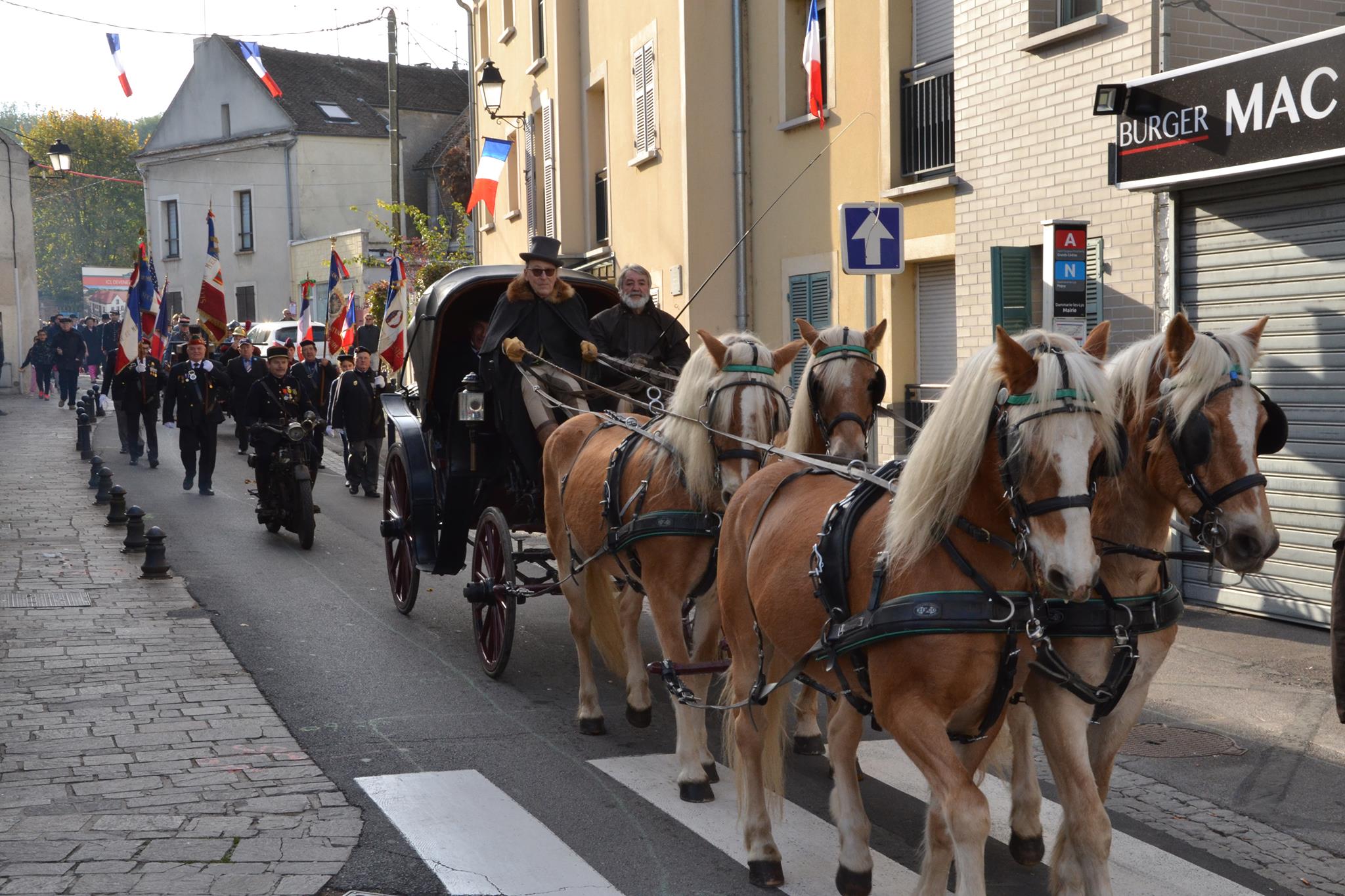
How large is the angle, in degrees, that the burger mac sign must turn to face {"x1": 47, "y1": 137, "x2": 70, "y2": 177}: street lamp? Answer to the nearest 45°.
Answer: approximately 90° to its right

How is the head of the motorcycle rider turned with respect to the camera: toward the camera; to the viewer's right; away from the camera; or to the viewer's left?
toward the camera

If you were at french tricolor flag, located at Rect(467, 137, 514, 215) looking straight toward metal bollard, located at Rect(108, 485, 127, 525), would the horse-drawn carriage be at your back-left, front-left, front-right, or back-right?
front-left

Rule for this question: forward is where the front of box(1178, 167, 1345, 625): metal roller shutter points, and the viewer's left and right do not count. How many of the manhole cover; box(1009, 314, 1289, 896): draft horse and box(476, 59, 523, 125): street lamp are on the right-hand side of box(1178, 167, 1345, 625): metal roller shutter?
1

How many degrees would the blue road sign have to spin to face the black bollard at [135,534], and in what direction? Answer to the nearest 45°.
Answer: approximately 90° to its right

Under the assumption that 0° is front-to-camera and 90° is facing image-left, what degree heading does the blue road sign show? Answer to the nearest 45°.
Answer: approximately 0°

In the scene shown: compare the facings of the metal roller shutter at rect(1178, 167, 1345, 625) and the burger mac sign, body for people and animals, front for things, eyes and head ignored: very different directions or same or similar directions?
same or similar directions

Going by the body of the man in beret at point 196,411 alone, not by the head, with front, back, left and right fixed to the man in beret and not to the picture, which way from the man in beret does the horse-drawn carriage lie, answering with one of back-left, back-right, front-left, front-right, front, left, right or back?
front

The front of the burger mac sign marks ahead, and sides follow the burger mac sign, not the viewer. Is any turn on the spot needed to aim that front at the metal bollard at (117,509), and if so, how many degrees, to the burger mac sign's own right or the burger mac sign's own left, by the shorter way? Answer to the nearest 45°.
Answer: approximately 45° to the burger mac sign's own right

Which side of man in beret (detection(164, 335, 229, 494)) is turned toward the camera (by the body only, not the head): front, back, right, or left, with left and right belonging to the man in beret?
front

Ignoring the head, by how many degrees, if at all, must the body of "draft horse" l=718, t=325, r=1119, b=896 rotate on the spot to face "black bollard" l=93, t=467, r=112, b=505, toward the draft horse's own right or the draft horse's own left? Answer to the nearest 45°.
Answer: approximately 180°

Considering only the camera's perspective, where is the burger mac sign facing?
facing the viewer and to the left of the viewer

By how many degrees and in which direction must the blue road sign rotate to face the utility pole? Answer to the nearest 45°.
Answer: approximately 135° to its right

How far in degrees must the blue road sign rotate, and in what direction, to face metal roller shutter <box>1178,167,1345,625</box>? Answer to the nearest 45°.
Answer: approximately 90° to its left

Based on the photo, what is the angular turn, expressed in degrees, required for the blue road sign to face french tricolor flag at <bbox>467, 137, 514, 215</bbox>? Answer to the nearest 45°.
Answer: approximately 135° to its right

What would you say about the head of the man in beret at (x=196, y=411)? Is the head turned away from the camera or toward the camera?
toward the camera

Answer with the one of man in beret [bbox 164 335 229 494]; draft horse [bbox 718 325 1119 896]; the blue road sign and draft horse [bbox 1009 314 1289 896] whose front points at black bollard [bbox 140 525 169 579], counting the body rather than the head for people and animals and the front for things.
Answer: the man in beret

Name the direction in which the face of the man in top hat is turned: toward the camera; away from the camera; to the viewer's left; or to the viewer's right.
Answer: toward the camera

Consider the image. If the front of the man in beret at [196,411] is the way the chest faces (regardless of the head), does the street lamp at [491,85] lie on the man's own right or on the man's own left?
on the man's own left
